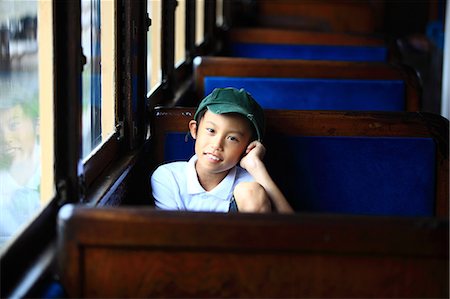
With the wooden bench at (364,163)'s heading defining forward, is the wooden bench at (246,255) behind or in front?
in front

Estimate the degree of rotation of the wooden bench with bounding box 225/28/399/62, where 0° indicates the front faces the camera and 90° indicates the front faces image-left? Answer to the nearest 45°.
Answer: approximately 0°

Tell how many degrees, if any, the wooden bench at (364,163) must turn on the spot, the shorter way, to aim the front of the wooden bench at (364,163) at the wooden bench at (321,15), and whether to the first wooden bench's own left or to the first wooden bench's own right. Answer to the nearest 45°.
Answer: approximately 180°

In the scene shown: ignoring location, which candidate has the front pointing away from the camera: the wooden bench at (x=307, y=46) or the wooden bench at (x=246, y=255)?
the wooden bench at (x=246, y=255)

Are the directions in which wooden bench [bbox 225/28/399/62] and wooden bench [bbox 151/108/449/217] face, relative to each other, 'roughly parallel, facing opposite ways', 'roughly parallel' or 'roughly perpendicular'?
roughly parallel

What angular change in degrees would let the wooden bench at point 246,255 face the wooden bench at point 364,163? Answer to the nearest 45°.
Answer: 0° — it already faces it

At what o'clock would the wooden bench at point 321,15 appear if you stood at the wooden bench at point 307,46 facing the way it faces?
the wooden bench at point 321,15 is roughly at 6 o'clock from the wooden bench at point 307,46.

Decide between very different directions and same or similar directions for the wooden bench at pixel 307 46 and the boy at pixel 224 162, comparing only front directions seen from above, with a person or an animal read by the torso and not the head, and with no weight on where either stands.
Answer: same or similar directions

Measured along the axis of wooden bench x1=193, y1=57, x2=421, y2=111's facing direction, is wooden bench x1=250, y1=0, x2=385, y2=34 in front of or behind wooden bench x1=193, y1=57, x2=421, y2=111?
behind

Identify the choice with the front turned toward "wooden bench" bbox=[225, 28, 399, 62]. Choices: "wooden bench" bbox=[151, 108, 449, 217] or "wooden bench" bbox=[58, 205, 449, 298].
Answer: "wooden bench" bbox=[58, 205, 449, 298]

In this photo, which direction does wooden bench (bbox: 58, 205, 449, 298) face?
away from the camera

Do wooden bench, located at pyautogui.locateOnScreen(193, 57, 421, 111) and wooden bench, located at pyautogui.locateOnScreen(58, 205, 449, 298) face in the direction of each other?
yes

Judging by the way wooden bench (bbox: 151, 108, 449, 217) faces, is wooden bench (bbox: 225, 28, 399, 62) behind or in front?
behind

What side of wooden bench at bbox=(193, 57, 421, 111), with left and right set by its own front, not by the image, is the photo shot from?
front

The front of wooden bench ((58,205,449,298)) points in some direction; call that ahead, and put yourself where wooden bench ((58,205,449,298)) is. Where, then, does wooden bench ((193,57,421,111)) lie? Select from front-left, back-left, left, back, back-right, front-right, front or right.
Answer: front

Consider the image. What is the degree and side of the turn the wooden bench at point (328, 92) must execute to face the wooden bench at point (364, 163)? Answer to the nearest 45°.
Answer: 0° — it already faces it
